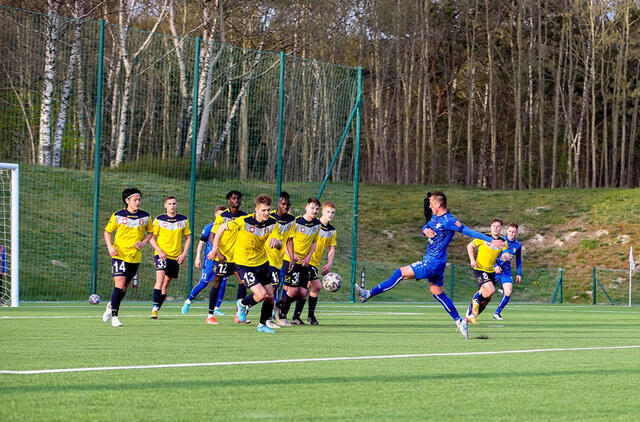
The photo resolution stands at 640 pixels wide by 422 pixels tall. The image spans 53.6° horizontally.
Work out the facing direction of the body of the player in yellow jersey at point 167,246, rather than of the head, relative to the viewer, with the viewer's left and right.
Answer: facing the viewer

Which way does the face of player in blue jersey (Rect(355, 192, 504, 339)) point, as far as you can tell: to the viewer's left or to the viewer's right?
to the viewer's left

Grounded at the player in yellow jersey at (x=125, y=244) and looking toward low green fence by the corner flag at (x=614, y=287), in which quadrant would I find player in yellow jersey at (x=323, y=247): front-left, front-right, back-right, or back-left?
front-right

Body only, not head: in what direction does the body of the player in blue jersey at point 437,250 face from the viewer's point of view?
to the viewer's left

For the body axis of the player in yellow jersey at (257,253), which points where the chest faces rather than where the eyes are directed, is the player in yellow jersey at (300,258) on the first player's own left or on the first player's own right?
on the first player's own left

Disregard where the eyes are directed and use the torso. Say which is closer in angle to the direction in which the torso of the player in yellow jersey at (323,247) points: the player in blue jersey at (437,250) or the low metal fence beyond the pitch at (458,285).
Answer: the player in blue jersey

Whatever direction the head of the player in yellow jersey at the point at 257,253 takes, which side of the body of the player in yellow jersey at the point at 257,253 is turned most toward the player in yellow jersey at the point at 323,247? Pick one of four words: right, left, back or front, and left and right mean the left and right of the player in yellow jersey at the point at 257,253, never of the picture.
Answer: left

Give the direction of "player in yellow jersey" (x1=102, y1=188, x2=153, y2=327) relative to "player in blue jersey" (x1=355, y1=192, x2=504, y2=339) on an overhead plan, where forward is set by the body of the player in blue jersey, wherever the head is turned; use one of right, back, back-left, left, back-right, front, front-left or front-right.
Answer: front

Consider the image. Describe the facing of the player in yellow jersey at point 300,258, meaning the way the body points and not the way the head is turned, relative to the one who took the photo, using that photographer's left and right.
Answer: facing the viewer and to the right of the viewer

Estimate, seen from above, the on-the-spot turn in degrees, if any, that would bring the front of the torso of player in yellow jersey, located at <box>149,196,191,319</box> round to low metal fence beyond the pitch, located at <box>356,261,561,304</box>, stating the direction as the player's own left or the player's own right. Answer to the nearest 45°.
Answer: approximately 135° to the player's own left

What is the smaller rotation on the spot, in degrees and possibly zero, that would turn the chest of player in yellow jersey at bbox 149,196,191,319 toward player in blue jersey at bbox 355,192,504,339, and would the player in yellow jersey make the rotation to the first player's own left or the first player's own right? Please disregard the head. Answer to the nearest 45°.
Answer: approximately 45° to the first player's own left

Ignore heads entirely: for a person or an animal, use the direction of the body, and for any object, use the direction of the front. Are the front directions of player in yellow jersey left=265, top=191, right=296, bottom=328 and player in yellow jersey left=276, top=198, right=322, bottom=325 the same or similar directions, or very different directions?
same or similar directions

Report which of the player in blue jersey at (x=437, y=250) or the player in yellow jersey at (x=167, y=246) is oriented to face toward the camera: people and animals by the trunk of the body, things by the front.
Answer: the player in yellow jersey

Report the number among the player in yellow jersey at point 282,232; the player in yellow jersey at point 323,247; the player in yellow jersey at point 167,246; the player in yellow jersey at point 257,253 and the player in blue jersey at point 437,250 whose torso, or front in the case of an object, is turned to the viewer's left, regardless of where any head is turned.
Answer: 1
